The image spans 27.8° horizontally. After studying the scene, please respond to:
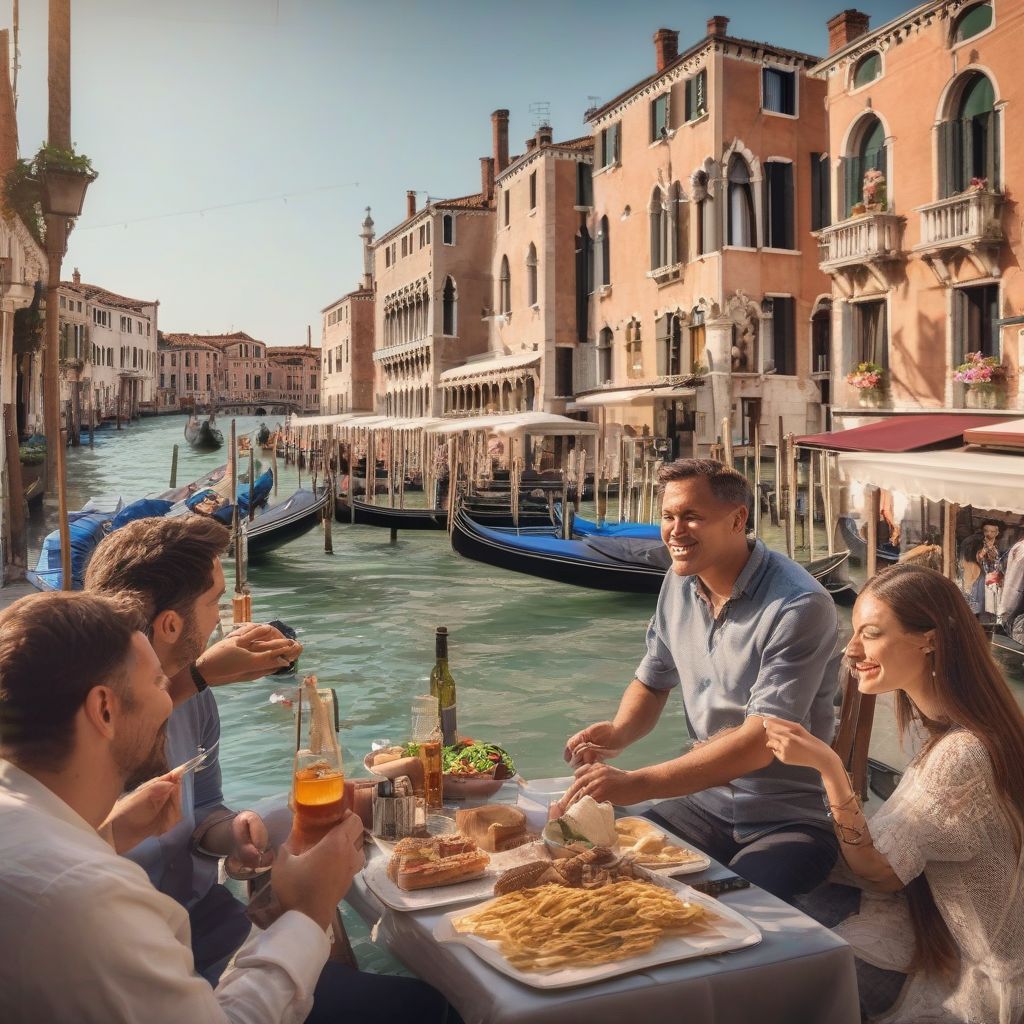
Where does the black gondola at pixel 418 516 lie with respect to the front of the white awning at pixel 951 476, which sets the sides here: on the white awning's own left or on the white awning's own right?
on the white awning's own right

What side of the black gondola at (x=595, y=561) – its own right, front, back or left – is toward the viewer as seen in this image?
left

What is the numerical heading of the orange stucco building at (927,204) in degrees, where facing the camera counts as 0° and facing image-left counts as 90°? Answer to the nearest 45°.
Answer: approximately 45°

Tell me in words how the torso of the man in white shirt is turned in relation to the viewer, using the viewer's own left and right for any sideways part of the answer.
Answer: facing away from the viewer and to the right of the viewer

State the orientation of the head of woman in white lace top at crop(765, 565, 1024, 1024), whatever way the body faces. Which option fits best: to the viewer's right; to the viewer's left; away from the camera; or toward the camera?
to the viewer's left

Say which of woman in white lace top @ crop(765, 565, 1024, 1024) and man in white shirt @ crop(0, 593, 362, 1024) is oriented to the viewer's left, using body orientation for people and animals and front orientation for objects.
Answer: the woman in white lace top

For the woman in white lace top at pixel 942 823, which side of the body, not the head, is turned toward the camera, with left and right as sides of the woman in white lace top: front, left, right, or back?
left

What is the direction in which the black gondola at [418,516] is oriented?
to the viewer's left

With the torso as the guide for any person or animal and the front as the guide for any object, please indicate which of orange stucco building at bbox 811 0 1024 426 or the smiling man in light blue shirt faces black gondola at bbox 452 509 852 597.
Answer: the orange stucco building

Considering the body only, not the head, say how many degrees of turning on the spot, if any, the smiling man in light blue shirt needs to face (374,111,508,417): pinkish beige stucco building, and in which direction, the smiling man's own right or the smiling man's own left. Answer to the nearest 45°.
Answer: approximately 135° to the smiling man's own right

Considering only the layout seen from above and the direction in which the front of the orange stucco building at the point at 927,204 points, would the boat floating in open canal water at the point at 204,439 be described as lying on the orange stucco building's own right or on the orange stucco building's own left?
on the orange stucco building's own right

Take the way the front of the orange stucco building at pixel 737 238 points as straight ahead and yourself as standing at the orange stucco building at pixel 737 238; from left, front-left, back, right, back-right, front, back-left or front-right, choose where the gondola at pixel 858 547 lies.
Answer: front-left
